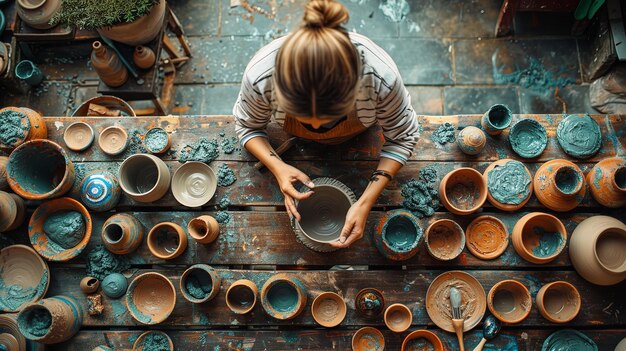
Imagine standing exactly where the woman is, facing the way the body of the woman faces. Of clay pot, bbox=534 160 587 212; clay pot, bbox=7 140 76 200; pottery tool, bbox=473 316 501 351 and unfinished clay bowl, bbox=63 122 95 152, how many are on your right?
2

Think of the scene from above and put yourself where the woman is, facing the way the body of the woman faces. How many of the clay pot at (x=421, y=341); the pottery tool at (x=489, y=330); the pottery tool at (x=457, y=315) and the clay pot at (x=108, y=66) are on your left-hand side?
3

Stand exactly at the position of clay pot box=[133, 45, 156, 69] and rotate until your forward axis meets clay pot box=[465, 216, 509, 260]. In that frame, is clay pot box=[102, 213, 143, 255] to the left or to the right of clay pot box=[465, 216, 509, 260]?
right

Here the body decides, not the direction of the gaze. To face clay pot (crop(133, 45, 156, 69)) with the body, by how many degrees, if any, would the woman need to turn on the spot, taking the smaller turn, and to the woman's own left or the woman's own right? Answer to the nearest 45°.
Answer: approximately 135° to the woman's own right

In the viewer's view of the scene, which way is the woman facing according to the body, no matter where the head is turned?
toward the camera

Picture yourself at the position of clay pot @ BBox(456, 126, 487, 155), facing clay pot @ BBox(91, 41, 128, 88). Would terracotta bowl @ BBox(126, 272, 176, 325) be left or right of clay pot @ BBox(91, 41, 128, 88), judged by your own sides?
left

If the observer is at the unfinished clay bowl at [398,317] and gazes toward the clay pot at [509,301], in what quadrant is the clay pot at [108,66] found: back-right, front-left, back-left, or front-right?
back-left
